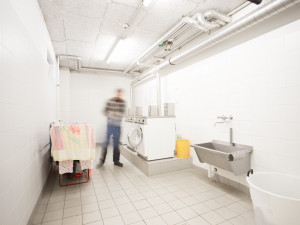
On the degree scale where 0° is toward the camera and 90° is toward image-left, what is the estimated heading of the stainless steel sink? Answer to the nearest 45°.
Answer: approximately 45°

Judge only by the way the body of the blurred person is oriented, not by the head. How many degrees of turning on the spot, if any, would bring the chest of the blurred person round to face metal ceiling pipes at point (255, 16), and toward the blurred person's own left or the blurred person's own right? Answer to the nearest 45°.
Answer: approximately 45° to the blurred person's own left

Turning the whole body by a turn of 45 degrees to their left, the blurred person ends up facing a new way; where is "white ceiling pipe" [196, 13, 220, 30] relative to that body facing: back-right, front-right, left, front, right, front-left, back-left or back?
front

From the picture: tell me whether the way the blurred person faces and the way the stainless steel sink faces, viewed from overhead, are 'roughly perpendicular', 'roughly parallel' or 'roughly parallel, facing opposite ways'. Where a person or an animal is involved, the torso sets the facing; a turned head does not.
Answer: roughly perpendicular

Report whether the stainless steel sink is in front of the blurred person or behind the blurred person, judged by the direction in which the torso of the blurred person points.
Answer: in front

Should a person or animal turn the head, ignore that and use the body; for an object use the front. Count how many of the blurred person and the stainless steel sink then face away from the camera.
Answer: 0

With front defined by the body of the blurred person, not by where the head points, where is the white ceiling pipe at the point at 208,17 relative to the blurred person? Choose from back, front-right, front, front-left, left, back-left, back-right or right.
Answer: front-left

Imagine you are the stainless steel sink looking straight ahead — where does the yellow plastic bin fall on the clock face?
The yellow plastic bin is roughly at 3 o'clock from the stainless steel sink.

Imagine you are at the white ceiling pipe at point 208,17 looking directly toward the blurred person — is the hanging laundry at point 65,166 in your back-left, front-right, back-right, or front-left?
front-left

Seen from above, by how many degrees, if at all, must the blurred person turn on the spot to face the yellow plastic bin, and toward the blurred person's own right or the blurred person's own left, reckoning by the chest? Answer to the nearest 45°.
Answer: approximately 90° to the blurred person's own left

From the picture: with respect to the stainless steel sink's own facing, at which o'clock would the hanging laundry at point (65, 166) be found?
The hanging laundry is roughly at 1 o'clock from the stainless steel sink.

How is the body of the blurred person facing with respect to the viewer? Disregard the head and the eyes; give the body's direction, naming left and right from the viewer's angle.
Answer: facing the viewer
